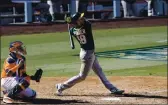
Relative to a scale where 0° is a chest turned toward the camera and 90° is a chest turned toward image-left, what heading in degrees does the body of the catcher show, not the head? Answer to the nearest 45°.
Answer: approximately 270°
